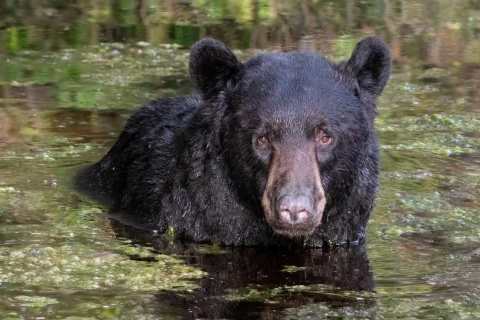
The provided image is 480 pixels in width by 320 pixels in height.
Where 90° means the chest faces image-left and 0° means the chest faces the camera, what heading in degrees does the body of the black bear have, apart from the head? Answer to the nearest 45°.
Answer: approximately 315°
